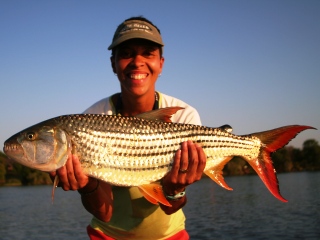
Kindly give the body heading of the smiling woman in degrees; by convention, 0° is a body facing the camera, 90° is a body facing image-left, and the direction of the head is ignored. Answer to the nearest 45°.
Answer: approximately 0°

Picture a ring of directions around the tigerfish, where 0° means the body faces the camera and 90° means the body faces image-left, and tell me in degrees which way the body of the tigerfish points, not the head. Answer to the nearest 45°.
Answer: approximately 90°
